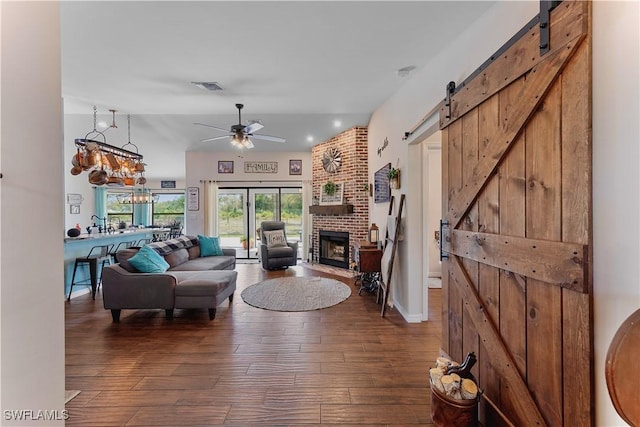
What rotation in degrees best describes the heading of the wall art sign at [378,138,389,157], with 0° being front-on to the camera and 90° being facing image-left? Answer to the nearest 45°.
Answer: approximately 45°

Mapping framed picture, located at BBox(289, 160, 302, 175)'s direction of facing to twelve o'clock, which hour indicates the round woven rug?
The round woven rug is roughly at 12 o'clock from the framed picture.

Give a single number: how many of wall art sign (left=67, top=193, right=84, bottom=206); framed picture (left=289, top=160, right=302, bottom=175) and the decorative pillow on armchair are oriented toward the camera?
3

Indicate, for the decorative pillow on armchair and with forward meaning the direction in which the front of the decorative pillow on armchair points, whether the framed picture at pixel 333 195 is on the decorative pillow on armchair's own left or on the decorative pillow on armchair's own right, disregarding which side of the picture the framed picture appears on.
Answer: on the decorative pillow on armchair's own left

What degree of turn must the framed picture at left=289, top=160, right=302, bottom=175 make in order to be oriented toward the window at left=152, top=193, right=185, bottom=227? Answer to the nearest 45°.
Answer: approximately 135° to its right

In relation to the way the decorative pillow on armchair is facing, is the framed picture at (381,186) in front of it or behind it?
in front

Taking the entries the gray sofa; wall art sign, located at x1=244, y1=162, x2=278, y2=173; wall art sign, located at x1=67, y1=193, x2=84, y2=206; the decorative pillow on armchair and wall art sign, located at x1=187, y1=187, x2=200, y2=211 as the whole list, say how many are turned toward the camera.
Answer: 4

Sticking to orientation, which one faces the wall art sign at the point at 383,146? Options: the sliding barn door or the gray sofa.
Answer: the gray sofa

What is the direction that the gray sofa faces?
to the viewer's right

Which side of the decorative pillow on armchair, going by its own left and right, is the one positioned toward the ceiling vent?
front

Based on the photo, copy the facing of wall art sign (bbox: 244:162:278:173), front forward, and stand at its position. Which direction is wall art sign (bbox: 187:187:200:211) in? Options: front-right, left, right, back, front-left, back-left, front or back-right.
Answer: right

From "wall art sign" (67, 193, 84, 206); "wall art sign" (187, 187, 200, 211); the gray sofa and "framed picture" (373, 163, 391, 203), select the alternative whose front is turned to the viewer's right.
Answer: the gray sofa

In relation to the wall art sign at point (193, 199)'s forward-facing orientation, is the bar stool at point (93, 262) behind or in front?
in front

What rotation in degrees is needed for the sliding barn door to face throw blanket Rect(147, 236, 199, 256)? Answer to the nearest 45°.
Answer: approximately 45° to its right

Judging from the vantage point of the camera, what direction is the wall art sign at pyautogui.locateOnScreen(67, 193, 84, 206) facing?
facing the viewer

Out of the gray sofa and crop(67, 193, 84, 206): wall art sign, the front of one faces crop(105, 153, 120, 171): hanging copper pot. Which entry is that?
the wall art sign
